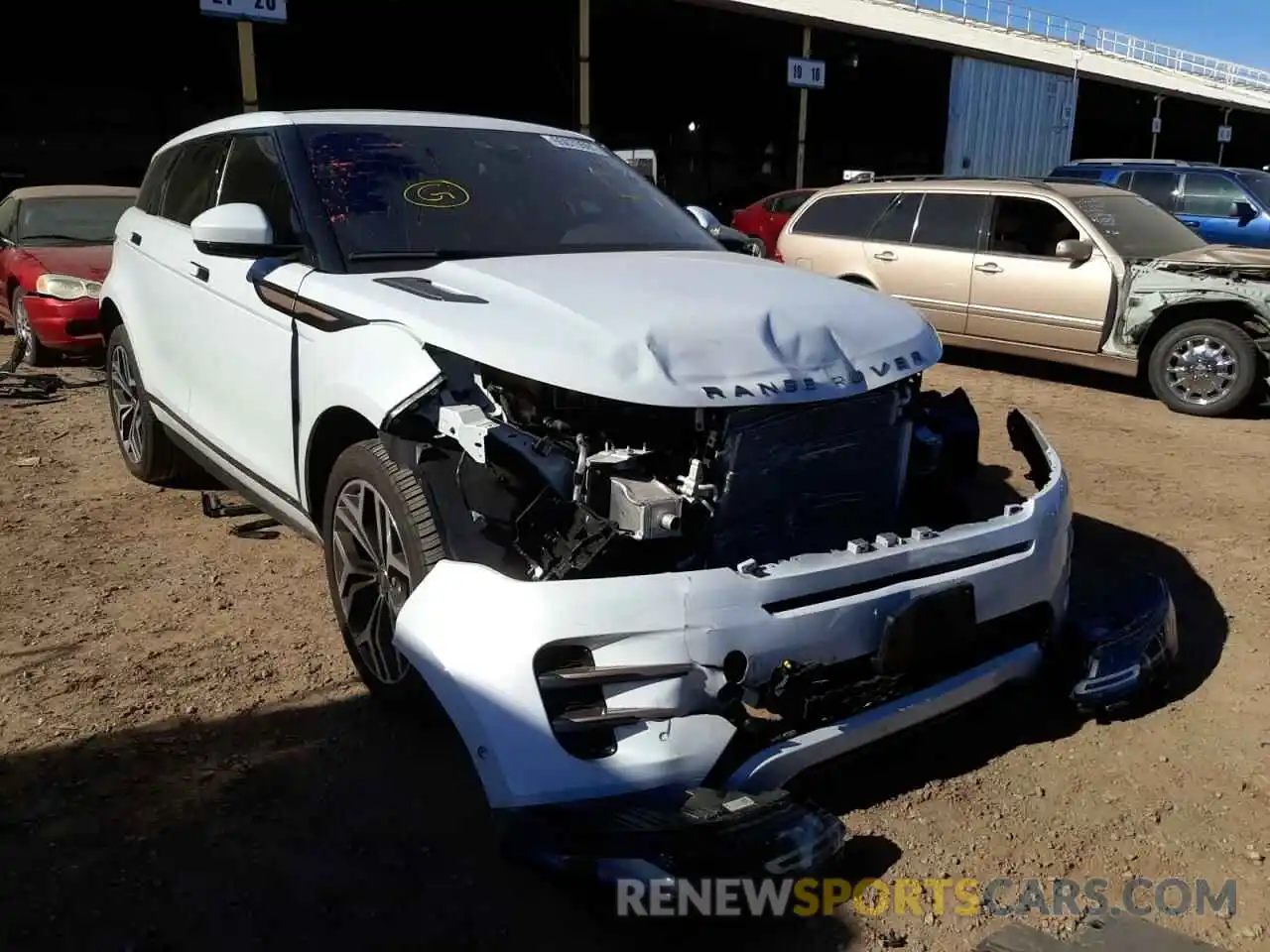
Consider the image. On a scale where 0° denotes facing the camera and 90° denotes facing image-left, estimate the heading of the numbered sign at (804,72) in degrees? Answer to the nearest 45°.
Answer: approximately 0°

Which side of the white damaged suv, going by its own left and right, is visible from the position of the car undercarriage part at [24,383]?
back

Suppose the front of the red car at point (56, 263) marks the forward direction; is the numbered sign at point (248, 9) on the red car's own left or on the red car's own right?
on the red car's own left

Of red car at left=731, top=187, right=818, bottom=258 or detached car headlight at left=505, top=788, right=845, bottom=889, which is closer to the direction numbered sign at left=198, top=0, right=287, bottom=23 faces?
the detached car headlight

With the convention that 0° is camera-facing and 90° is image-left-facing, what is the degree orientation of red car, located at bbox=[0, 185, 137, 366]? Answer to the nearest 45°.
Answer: approximately 315°

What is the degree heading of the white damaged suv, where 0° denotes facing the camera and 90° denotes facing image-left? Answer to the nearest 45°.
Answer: approximately 315°

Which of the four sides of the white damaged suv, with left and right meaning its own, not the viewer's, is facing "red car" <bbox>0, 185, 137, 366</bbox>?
back

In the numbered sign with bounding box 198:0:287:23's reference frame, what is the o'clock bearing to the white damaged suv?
The white damaged suv is roughly at 12 o'clock from the numbered sign.

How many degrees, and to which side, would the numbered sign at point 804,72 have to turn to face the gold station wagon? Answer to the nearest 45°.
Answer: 0° — it already faces it

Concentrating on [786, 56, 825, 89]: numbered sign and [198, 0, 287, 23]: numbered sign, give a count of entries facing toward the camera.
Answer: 2

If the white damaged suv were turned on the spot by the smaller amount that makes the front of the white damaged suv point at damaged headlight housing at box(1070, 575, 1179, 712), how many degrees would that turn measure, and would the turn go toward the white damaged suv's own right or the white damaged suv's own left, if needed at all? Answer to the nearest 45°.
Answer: approximately 45° to the white damaged suv's own left

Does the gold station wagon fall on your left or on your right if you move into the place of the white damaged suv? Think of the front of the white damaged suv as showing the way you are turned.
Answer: on your left

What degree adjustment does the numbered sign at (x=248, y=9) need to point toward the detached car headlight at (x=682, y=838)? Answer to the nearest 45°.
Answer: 0° — it already faces it
